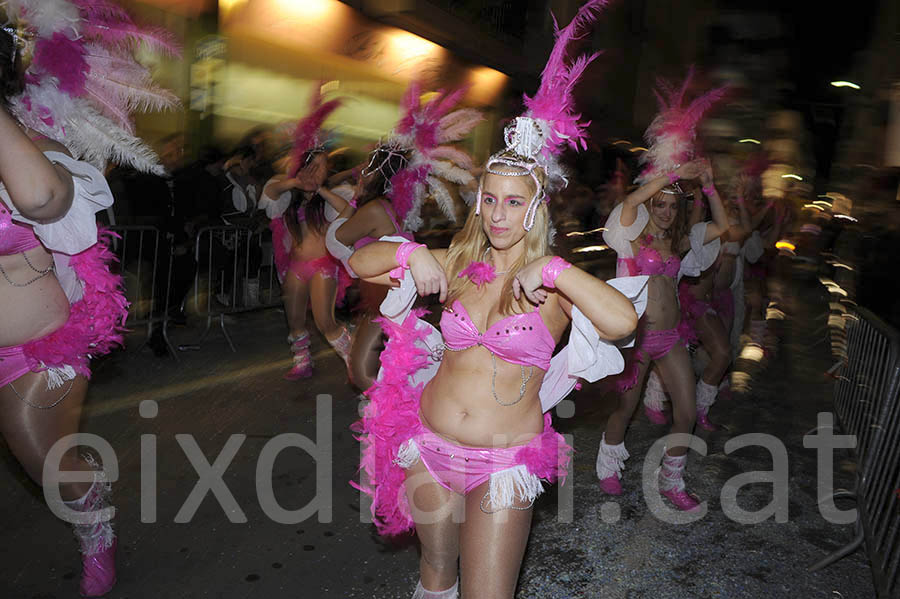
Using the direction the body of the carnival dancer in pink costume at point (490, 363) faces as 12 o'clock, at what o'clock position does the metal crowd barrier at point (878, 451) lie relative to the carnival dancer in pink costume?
The metal crowd barrier is roughly at 8 o'clock from the carnival dancer in pink costume.

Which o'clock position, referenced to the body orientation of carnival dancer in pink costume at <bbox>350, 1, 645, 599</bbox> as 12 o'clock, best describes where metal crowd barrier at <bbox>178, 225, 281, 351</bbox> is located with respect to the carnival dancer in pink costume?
The metal crowd barrier is roughly at 5 o'clock from the carnival dancer in pink costume.

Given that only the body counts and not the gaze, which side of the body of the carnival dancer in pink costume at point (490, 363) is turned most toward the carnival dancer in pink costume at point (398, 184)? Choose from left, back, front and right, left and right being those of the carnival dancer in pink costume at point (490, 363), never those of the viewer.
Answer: back
